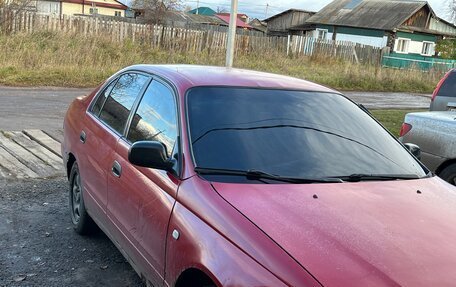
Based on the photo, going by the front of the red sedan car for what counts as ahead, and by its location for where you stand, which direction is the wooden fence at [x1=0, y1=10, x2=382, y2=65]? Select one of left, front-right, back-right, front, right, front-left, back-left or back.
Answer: back-left

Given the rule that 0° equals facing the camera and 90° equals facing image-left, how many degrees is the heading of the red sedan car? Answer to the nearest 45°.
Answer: approximately 315°

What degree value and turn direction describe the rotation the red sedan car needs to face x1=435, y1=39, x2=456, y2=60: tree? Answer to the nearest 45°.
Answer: approximately 135° to its left
